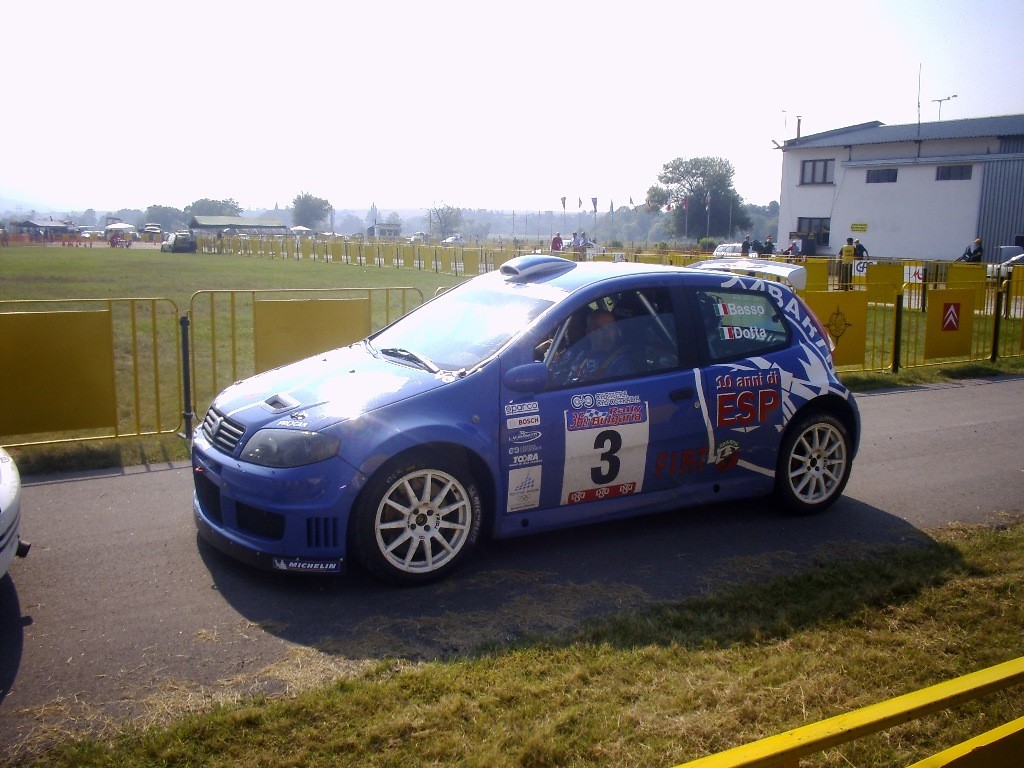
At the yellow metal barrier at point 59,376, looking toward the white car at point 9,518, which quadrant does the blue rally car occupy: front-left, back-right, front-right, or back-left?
front-left

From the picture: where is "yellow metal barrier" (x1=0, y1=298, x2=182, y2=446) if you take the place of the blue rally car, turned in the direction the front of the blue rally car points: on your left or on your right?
on your right

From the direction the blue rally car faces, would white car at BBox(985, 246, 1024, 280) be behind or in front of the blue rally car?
behind

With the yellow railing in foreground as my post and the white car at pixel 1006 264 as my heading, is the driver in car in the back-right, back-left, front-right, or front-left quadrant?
front-left

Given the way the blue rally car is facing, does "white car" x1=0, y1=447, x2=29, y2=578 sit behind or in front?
in front

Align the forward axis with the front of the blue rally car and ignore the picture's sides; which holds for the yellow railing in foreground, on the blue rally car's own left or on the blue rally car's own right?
on the blue rally car's own left

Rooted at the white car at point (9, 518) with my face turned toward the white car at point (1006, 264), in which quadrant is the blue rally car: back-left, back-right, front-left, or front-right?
front-right

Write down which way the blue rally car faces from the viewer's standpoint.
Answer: facing the viewer and to the left of the viewer
